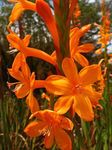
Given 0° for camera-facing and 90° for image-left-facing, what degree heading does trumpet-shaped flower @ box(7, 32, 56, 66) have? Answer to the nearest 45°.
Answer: approximately 90°

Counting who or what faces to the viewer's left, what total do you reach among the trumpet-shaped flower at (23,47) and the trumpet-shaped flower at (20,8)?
2

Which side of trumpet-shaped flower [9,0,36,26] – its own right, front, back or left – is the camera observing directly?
left
